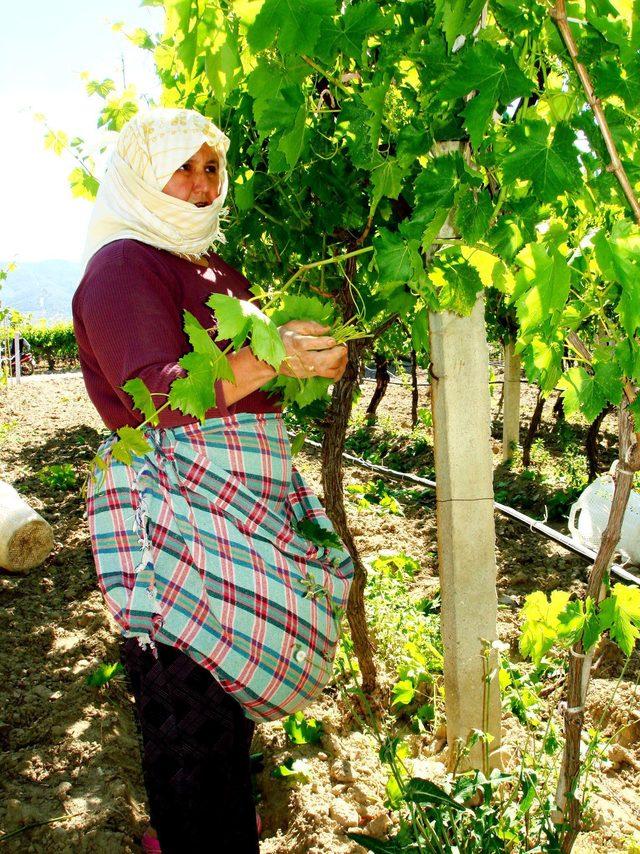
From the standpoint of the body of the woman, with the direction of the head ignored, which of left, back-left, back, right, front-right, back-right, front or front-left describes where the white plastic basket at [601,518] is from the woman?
front-left

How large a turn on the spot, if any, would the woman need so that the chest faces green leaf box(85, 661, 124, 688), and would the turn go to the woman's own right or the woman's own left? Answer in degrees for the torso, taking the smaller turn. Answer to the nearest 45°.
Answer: approximately 90° to the woman's own left

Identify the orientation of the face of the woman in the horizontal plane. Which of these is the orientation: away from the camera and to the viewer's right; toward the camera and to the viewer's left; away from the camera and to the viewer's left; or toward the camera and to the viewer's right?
toward the camera and to the viewer's right

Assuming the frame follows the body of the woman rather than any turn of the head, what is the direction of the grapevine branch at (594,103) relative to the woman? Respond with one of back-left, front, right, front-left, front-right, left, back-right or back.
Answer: front-right

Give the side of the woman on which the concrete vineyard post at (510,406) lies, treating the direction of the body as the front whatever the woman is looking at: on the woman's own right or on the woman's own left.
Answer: on the woman's own left

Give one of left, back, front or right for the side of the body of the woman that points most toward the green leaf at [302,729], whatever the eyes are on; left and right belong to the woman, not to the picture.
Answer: left

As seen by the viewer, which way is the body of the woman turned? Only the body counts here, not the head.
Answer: to the viewer's right

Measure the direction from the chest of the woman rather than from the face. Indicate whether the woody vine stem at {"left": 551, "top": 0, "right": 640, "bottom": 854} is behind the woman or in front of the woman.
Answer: in front
